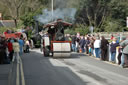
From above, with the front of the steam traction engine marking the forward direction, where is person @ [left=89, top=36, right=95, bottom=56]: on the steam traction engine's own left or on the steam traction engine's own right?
on the steam traction engine's own left

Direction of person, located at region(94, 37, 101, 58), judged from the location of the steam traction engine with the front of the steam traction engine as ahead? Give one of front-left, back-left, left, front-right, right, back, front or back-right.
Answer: front-left

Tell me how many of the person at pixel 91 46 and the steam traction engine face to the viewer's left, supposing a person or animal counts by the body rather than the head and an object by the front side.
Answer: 1

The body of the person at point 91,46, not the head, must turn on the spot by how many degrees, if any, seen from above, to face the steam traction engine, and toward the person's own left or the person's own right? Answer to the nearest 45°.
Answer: approximately 45° to the person's own left

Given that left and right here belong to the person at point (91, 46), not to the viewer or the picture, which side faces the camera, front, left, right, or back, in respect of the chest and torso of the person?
left

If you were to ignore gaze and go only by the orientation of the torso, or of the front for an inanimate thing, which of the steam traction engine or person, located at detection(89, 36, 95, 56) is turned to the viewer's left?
the person
